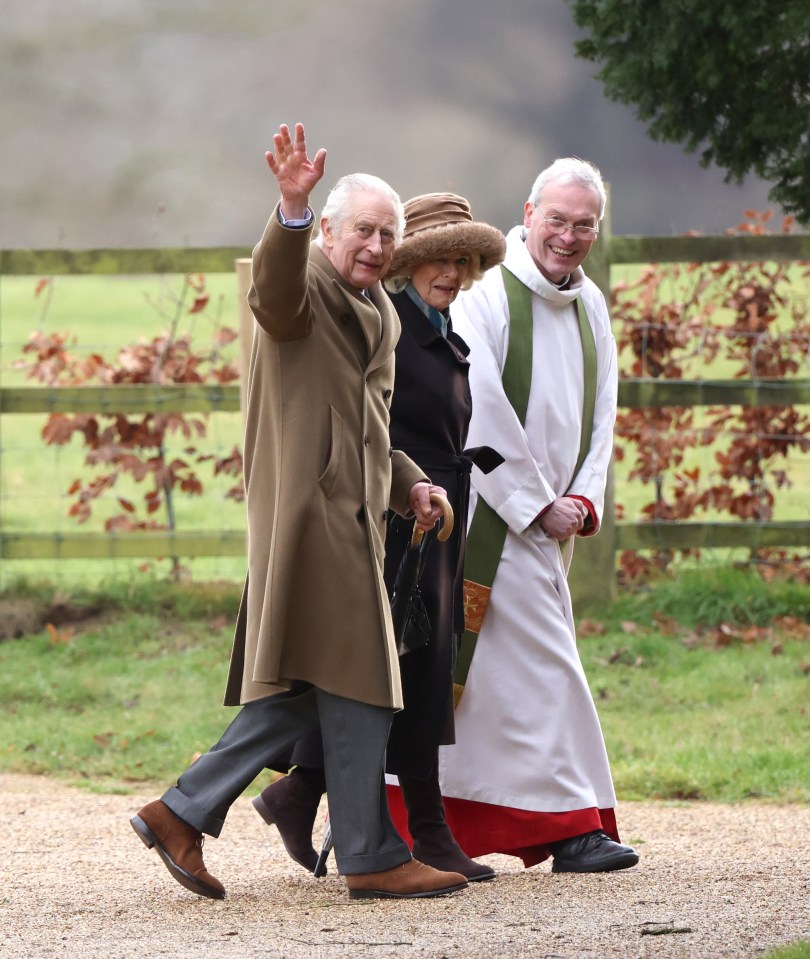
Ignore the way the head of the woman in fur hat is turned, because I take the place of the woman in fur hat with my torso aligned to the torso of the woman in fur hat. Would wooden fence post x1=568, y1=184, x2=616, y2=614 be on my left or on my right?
on my left

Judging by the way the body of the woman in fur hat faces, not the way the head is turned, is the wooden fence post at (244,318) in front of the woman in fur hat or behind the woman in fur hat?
behind

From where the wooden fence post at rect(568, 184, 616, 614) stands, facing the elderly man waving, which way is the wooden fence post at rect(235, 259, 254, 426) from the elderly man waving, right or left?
right
